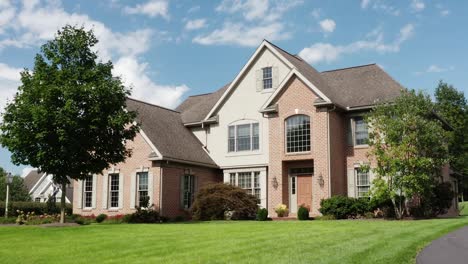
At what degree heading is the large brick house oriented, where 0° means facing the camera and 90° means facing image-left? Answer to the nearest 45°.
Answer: approximately 45°

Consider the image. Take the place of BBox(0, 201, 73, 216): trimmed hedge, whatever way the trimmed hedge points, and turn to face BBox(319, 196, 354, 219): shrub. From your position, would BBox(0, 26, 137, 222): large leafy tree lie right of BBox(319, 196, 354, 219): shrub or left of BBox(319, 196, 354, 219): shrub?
right

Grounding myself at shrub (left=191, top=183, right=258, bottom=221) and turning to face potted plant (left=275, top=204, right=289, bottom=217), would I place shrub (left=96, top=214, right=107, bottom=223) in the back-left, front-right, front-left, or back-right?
back-left

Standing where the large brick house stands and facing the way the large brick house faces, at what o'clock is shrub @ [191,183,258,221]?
The shrub is roughly at 12 o'clock from the large brick house.

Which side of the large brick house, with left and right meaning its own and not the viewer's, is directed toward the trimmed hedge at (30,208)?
right

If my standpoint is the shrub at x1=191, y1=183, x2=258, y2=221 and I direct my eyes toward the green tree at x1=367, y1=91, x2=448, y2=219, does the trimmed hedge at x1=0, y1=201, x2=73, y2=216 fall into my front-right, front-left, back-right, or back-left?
back-left

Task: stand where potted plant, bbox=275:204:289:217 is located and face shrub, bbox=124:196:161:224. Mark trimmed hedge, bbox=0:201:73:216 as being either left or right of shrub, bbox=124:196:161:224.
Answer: right

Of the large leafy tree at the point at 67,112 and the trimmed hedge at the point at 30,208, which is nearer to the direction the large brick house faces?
the large leafy tree
